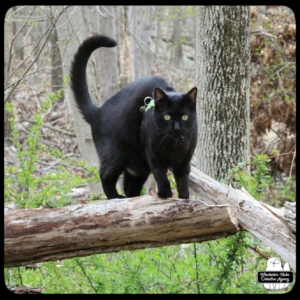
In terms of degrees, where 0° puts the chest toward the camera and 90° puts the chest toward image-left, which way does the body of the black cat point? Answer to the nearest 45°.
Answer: approximately 315°

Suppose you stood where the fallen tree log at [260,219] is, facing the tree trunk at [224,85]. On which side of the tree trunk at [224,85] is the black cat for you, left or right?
left

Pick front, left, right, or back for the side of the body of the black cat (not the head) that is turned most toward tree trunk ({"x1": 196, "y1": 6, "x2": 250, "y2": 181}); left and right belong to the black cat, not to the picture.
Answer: left

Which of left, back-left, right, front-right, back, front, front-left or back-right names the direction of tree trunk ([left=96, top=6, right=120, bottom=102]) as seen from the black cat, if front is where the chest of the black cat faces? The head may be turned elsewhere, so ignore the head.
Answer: back-left

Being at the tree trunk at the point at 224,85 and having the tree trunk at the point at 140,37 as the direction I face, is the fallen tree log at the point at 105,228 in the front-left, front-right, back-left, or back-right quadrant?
back-left

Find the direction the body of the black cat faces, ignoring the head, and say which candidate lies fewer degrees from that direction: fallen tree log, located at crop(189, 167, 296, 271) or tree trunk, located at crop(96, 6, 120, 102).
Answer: the fallen tree log

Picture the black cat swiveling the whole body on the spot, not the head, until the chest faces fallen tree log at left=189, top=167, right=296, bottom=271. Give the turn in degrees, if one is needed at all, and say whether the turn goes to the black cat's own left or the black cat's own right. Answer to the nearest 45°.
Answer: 0° — it already faces it

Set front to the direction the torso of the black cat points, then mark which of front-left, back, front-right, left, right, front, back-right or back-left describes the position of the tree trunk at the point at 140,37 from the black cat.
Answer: back-left

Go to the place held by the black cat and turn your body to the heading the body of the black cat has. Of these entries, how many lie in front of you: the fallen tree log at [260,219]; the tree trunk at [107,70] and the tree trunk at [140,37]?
1

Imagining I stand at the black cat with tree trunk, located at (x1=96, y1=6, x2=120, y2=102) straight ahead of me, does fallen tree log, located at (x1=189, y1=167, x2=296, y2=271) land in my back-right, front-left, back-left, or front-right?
back-right
